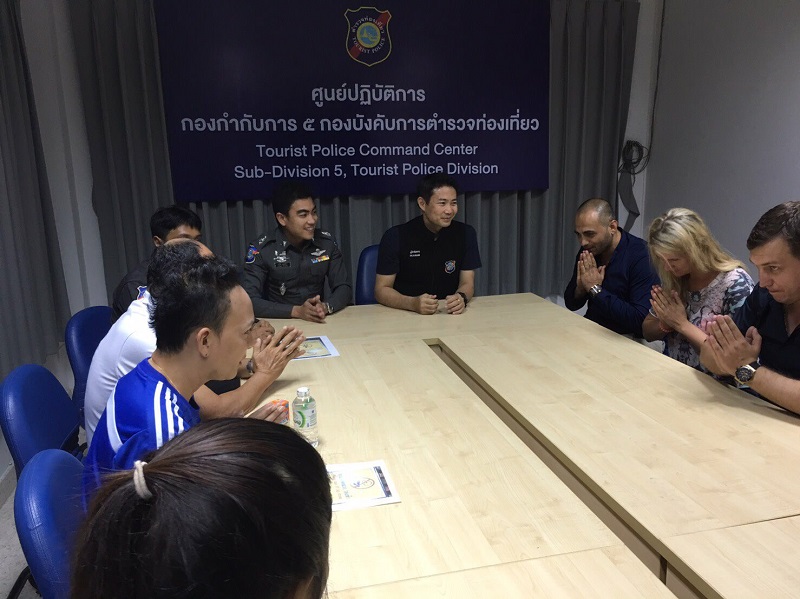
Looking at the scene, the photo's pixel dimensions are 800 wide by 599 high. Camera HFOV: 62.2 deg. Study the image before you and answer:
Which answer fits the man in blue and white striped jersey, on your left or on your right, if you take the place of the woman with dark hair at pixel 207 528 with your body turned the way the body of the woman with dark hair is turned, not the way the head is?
on your left

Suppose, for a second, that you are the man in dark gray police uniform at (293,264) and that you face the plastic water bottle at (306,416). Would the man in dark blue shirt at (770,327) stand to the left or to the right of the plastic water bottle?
left

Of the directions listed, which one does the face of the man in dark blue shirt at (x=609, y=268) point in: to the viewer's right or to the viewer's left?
to the viewer's left

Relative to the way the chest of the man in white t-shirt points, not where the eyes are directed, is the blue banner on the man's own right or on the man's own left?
on the man's own left

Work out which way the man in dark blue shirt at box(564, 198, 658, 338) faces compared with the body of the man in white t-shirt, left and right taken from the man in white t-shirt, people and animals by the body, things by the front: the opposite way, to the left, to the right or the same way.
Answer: the opposite way

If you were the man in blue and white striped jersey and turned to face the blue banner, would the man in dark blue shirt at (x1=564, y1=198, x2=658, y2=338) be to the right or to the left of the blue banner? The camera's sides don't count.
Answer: right

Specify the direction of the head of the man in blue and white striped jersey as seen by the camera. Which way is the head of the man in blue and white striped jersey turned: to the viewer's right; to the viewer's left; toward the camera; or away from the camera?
to the viewer's right

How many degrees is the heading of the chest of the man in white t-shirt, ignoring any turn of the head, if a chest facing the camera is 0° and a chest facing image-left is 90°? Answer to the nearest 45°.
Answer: approximately 270°

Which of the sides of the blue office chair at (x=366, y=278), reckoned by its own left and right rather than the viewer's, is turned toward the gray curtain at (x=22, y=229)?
right

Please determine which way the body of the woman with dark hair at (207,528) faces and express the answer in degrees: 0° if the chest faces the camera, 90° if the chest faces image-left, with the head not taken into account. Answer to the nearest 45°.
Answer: approximately 225°

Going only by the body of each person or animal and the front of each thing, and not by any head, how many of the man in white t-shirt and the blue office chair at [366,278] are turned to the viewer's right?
1
